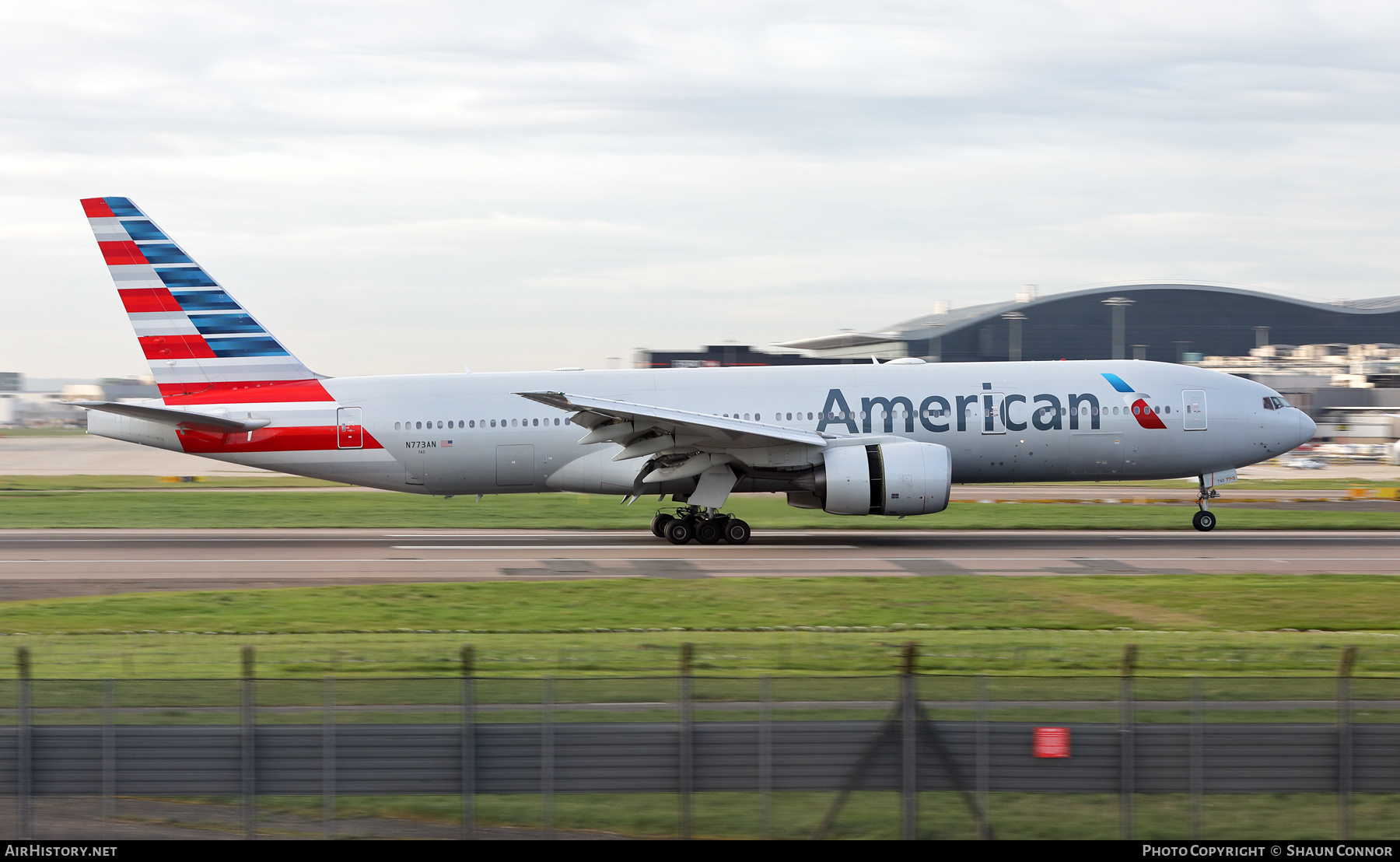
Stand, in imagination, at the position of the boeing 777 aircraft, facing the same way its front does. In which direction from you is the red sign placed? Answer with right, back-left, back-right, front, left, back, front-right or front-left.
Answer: right

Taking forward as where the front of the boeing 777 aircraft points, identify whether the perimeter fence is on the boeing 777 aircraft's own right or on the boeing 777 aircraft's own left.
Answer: on the boeing 777 aircraft's own right

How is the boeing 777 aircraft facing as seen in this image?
to the viewer's right
